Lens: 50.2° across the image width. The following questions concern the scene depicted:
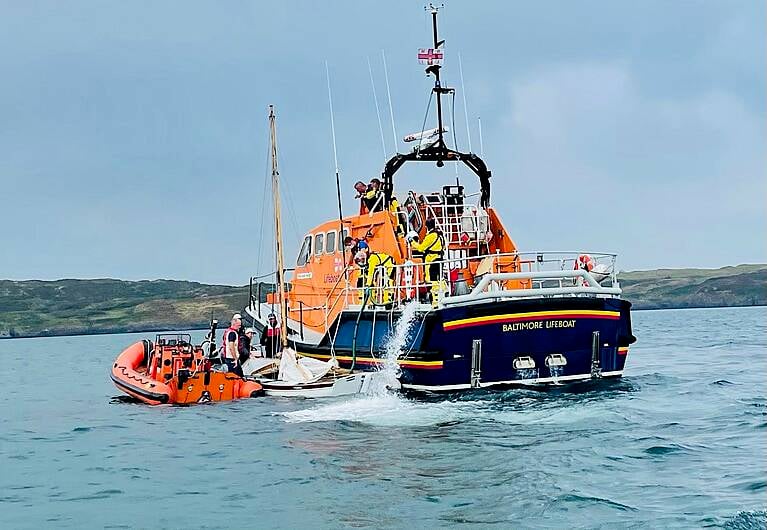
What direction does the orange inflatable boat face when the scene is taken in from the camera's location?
facing away from the viewer and to the left of the viewer

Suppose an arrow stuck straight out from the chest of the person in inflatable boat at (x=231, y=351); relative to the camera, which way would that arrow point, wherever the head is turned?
to the viewer's right

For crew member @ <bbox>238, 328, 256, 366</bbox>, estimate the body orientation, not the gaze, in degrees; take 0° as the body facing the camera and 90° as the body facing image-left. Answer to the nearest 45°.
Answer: approximately 270°

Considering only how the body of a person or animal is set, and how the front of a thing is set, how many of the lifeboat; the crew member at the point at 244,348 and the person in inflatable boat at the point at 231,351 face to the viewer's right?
2

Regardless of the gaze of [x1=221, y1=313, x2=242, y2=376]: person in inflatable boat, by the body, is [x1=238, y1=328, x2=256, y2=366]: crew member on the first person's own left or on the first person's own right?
on the first person's own left

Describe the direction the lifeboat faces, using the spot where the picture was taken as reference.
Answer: facing away from the viewer and to the left of the viewer
